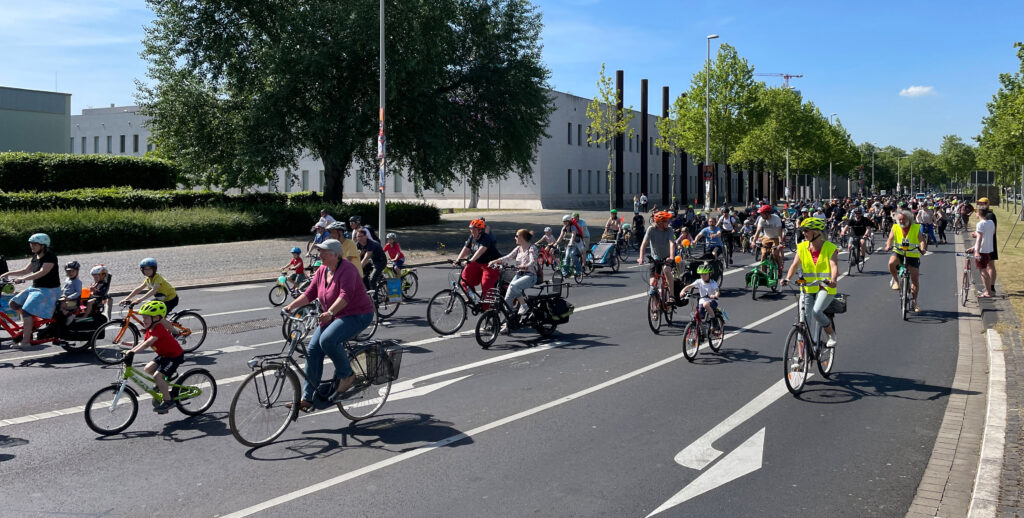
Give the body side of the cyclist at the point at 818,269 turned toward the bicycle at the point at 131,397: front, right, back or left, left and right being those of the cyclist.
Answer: front

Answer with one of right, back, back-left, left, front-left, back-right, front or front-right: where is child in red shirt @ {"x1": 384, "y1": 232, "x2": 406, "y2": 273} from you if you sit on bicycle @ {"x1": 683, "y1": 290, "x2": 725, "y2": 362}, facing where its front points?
right

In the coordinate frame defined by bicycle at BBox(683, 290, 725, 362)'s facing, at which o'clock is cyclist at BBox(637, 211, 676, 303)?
The cyclist is roughly at 4 o'clock from the bicycle.

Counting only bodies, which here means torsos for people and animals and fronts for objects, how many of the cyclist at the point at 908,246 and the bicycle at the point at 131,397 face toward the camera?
1

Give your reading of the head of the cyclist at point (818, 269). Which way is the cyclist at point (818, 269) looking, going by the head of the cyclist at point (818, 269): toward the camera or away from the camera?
toward the camera

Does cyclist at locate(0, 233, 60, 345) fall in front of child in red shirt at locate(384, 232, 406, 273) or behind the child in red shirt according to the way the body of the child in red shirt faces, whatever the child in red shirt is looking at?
in front

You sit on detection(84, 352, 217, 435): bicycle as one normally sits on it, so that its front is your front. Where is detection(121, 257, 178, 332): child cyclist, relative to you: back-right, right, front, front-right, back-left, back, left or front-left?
right

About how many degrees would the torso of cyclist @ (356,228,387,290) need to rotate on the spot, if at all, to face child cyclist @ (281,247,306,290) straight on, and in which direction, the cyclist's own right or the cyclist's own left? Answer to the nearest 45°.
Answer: approximately 90° to the cyclist's own right

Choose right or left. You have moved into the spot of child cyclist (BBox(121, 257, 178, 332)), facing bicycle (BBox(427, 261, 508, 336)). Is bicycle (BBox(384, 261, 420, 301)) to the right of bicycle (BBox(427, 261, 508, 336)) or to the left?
left

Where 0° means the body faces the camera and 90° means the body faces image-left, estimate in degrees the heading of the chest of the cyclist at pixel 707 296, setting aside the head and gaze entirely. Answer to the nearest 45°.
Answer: approximately 45°

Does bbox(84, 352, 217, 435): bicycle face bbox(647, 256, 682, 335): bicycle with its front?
no

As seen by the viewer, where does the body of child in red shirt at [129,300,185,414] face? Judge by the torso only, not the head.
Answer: to the viewer's left

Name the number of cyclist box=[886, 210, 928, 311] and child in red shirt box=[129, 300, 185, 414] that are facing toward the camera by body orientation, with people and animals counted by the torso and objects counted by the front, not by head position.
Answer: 1
